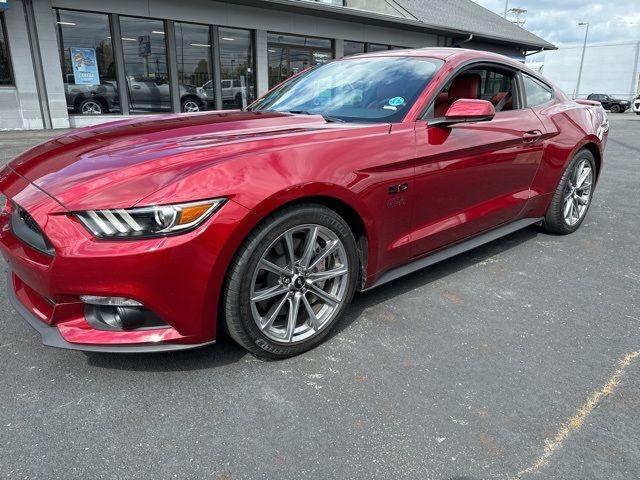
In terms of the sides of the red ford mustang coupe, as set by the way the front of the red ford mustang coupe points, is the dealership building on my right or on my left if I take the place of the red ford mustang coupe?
on my right
